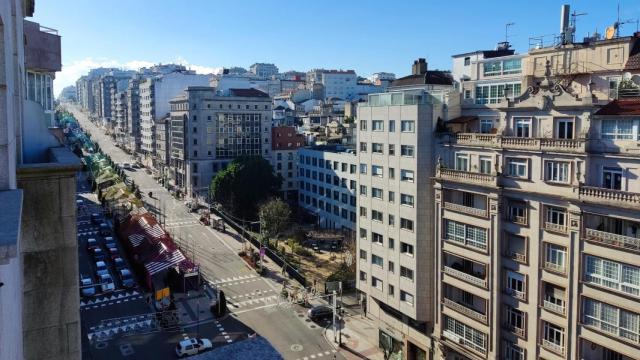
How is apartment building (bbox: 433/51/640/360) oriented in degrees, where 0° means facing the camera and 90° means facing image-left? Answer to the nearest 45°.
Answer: approximately 45°

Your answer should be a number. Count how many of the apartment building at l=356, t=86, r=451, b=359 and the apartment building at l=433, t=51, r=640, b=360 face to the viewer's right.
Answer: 0

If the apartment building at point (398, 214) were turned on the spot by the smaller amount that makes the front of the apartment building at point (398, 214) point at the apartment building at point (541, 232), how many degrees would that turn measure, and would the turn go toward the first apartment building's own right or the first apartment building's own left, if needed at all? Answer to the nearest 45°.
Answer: approximately 90° to the first apartment building's own left

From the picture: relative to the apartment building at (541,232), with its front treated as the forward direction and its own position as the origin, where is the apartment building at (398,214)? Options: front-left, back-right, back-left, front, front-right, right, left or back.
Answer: right

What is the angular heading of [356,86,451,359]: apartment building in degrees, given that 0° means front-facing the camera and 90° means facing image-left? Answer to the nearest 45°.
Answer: approximately 45°
